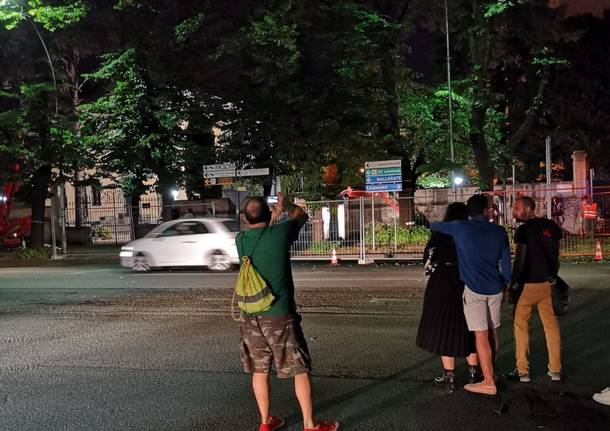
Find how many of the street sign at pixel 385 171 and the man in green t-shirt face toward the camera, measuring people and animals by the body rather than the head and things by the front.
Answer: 1

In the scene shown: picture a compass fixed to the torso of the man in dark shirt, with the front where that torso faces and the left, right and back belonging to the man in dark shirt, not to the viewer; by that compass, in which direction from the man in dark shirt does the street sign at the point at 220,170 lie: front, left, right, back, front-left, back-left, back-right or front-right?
front

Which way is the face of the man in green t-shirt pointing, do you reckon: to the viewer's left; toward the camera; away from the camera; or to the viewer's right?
away from the camera

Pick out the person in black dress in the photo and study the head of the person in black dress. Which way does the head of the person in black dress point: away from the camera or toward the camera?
away from the camera

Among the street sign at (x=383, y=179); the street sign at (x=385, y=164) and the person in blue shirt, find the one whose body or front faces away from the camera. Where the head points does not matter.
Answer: the person in blue shirt

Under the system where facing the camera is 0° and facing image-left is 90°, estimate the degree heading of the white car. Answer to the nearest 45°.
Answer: approximately 90°

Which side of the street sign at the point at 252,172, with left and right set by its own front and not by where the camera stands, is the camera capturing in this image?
front

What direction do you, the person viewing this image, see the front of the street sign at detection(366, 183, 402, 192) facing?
facing the viewer

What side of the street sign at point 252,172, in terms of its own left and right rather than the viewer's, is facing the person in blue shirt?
front

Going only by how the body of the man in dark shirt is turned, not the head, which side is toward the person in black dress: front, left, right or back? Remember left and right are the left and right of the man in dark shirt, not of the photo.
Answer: left

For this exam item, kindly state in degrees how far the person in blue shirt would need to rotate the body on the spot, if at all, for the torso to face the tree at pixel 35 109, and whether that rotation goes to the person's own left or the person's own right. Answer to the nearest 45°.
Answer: approximately 45° to the person's own left

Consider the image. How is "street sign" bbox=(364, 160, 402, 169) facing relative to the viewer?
toward the camera

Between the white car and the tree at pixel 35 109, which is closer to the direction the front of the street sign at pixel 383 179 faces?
the white car

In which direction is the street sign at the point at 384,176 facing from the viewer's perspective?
toward the camera

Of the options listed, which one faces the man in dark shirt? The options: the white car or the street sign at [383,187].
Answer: the street sign

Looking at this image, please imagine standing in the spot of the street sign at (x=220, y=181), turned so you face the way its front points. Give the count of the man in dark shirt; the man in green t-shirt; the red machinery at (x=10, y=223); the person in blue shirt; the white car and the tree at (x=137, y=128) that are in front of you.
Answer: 4
